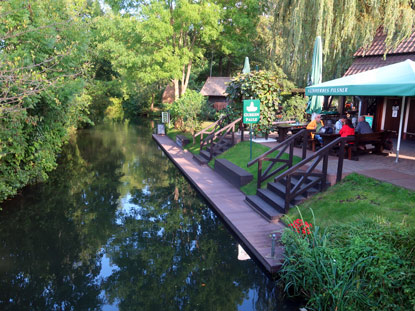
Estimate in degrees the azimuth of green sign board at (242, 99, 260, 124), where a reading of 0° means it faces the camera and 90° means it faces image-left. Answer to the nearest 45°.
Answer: approximately 0°

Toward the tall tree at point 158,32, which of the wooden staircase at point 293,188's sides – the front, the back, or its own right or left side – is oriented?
right

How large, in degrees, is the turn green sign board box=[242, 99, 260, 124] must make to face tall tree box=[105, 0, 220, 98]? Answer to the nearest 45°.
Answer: approximately 135° to its right

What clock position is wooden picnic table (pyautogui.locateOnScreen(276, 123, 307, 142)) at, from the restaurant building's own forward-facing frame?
The wooden picnic table is roughly at 12 o'clock from the restaurant building.

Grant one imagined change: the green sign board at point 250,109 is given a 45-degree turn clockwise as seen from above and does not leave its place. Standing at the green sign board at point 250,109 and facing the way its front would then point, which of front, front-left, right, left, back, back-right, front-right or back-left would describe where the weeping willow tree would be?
back

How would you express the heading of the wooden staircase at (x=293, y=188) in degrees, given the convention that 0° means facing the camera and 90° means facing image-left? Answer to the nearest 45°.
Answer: approximately 45°

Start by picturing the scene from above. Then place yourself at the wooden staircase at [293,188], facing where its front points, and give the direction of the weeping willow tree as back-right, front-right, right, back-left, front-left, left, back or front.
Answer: back-right

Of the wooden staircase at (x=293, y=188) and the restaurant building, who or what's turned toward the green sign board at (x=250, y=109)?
the restaurant building

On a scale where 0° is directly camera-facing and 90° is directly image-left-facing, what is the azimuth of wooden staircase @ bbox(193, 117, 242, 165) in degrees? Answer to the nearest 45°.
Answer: approximately 45°

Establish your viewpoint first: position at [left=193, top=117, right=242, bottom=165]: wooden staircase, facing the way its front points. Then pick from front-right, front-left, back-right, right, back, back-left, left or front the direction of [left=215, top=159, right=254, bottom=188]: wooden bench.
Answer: front-left

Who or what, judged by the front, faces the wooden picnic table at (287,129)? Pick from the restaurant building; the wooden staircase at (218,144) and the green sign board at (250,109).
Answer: the restaurant building

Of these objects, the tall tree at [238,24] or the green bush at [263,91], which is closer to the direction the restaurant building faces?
the green bush
